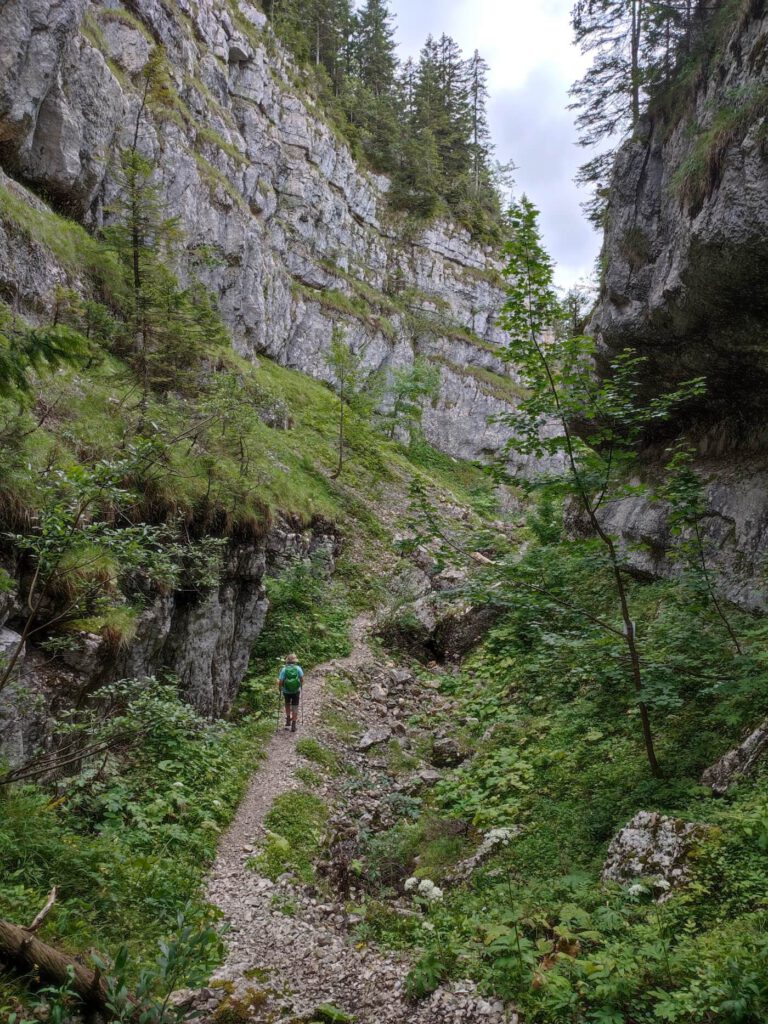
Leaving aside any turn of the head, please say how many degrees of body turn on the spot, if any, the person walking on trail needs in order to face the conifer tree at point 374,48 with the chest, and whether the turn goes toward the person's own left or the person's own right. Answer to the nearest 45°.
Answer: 0° — they already face it

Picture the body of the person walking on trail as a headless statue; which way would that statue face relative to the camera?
away from the camera

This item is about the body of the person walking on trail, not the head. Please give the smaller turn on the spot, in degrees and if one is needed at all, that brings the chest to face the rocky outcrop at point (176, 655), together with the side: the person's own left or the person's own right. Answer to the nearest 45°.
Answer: approximately 135° to the person's own left

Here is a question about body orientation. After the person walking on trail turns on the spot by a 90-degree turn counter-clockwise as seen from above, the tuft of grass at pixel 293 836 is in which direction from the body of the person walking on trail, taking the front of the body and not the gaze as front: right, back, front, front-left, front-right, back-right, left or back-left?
left

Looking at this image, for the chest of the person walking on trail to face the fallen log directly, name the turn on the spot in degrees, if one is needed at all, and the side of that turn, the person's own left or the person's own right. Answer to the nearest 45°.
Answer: approximately 180°

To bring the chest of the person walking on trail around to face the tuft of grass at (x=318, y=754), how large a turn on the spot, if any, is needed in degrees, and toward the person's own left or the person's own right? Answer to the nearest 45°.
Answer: approximately 135° to the person's own right
